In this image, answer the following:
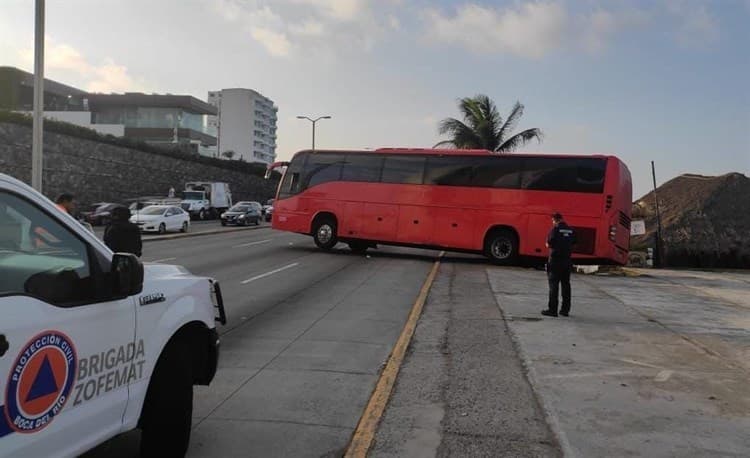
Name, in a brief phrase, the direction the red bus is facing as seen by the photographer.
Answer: facing away from the viewer and to the left of the viewer

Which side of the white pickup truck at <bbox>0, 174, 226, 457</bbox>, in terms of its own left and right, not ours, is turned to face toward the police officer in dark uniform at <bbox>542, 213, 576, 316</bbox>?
front

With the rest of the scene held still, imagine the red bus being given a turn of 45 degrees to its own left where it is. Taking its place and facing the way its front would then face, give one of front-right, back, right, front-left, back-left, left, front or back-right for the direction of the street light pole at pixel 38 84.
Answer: front-left

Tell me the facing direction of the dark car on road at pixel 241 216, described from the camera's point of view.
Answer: facing the viewer and to the left of the viewer

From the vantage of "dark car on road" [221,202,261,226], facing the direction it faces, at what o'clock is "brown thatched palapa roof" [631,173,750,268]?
The brown thatched palapa roof is roughly at 9 o'clock from the dark car on road.

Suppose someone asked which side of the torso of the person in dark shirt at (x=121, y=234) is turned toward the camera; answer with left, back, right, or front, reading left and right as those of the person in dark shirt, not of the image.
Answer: back

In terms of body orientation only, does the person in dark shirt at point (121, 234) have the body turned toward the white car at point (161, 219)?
yes

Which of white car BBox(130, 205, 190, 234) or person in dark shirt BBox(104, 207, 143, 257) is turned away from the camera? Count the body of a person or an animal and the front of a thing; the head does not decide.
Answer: the person in dark shirt

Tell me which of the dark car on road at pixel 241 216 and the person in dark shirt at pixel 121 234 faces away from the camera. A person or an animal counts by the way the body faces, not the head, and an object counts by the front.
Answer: the person in dark shirt

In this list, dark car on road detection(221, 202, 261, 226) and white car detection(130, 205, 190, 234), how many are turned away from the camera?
0

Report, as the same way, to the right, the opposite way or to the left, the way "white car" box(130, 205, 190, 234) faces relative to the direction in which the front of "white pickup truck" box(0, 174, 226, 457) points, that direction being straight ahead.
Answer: the opposite way

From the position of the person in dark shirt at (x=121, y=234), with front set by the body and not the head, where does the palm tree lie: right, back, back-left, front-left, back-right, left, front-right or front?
front-right

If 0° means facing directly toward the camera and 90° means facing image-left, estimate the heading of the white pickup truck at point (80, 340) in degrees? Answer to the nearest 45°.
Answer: approximately 225°
